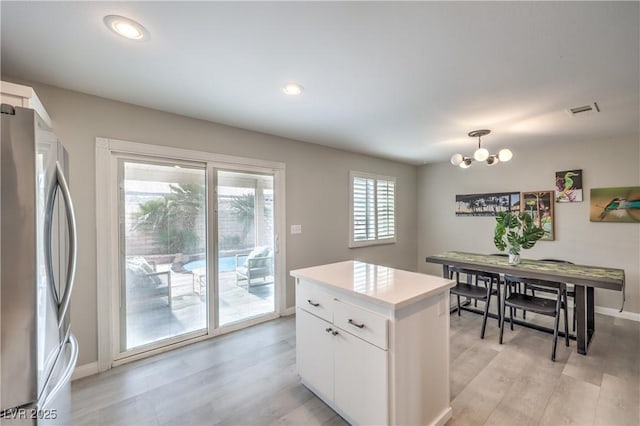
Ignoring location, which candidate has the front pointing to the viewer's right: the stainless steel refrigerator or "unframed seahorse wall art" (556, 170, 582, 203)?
the stainless steel refrigerator

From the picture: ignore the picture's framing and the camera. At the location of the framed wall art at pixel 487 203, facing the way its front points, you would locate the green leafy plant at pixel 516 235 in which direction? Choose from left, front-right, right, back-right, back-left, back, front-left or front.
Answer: front

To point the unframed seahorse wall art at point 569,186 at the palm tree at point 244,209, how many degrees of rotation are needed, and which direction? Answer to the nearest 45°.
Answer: approximately 45° to its right

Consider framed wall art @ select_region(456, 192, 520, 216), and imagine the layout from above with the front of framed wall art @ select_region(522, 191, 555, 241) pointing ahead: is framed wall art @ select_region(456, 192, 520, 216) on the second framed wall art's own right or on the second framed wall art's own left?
on the second framed wall art's own right

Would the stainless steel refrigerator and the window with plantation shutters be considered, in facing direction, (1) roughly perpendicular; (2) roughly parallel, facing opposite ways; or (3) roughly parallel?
roughly perpendicular

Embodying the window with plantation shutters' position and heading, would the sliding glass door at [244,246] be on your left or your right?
on your right

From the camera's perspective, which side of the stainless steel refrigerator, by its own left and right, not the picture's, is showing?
right

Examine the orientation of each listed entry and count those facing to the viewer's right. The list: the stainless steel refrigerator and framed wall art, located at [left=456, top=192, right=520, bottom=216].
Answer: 1

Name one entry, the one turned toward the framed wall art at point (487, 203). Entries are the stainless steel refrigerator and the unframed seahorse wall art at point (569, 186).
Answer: the stainless steel refrigerator

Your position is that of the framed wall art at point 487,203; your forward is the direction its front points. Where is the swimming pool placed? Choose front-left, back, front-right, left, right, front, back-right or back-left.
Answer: front-right

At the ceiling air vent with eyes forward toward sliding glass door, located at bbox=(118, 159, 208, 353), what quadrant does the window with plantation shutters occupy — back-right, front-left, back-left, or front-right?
front-right

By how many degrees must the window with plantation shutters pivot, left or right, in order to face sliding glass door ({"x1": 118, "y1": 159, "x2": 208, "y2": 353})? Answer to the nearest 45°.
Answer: approximately 90° to its right

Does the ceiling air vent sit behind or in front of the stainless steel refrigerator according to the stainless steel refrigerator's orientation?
in front

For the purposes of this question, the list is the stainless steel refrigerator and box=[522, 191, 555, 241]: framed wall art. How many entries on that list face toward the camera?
1

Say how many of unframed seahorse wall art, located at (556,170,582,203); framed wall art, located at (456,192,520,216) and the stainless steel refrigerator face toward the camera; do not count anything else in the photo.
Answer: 2

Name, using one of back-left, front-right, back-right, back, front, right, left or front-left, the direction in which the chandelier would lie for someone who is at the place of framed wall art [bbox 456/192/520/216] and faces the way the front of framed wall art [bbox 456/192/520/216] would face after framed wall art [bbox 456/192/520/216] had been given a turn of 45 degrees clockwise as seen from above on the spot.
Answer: front-left

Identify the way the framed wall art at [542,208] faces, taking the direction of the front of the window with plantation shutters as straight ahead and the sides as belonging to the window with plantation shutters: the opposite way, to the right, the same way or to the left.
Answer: to the right

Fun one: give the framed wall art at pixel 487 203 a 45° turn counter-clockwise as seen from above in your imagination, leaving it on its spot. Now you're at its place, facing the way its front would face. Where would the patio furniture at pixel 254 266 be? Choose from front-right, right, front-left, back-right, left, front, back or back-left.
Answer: right

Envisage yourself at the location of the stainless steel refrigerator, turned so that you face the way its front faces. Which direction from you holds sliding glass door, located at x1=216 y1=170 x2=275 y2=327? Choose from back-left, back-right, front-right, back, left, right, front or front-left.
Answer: front-left

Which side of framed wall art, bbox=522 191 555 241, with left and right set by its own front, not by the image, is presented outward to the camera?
front

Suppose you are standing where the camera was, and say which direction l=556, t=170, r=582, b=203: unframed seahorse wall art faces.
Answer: facing the viewer
